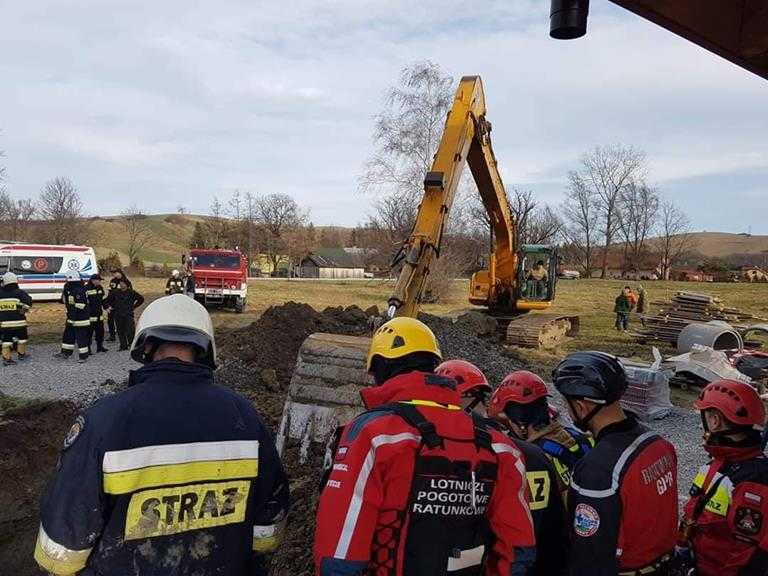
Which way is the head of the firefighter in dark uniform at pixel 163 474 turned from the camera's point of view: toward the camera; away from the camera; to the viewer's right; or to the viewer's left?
away from the camera

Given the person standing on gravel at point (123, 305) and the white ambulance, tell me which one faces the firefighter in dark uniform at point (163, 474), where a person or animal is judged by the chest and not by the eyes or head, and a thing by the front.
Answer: the person standing on gravel

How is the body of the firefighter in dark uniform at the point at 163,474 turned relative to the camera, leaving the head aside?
away from the camera

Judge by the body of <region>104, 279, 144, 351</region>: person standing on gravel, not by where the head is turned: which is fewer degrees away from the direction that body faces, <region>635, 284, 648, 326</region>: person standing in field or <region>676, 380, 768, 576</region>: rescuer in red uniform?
the rescuer in red uniform

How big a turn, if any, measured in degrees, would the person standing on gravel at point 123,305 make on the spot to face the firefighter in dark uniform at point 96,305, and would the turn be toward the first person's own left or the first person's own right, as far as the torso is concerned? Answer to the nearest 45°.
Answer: approximately 45° to the first person's own right
